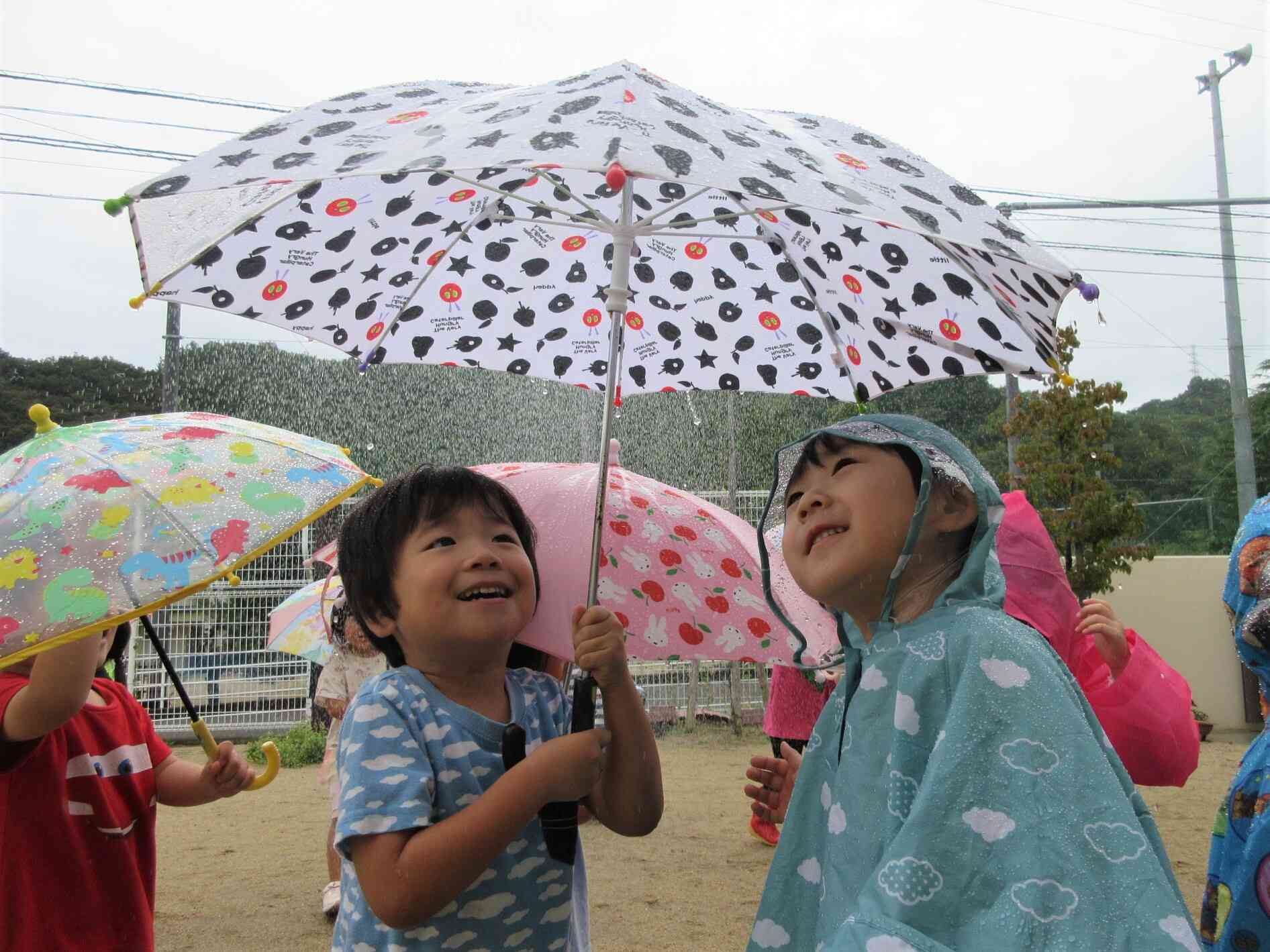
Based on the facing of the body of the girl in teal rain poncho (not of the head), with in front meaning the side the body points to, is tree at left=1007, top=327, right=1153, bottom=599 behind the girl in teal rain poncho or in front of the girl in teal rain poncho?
behind

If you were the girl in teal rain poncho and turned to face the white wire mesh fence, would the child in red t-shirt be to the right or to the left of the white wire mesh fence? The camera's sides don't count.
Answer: left

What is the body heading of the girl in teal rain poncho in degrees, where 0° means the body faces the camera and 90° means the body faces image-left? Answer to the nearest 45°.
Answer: approximately 45°

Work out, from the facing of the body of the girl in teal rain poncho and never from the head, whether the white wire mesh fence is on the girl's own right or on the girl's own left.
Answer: on the girl's own right

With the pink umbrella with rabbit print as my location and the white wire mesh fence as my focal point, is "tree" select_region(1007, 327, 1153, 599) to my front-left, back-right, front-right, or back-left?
front-right

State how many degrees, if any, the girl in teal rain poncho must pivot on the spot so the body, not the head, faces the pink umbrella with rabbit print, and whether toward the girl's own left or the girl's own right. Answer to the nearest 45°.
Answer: approximately 90° to the girl's own right

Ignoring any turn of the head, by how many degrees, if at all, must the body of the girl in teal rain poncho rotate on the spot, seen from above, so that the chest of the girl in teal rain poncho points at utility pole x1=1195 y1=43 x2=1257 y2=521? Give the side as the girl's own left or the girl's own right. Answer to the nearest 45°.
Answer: approximately 135° to the girl's own right

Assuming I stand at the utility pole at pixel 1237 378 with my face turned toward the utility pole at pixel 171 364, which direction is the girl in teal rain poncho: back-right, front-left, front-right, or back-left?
front-left

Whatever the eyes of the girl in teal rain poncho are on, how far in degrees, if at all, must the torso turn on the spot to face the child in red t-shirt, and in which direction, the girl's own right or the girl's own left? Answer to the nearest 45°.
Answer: approximately 45° to the girl's own right

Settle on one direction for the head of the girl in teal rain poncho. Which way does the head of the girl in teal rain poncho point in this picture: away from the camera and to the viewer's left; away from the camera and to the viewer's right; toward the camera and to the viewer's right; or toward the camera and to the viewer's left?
toward the camera and to the viewer's left

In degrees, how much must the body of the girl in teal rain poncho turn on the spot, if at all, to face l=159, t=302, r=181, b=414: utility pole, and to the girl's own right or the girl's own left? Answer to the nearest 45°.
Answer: approximately 90° to the girl's own right
